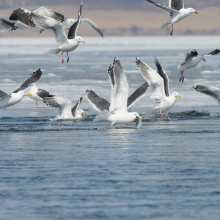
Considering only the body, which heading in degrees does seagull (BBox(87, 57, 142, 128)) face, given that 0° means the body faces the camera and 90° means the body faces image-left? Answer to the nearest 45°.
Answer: approximately 270°

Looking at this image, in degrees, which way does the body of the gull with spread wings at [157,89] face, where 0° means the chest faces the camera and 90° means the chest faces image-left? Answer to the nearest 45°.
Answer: approximately 270°

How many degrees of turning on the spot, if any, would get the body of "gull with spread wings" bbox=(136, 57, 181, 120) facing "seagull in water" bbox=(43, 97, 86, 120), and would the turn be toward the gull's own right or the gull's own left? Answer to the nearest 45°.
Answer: approximately 180°

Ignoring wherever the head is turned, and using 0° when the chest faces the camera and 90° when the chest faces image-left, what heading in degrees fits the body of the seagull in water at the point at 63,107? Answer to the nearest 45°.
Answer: approximately 270°

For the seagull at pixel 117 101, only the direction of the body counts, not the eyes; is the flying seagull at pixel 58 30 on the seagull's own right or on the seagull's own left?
on the seagull's own left
